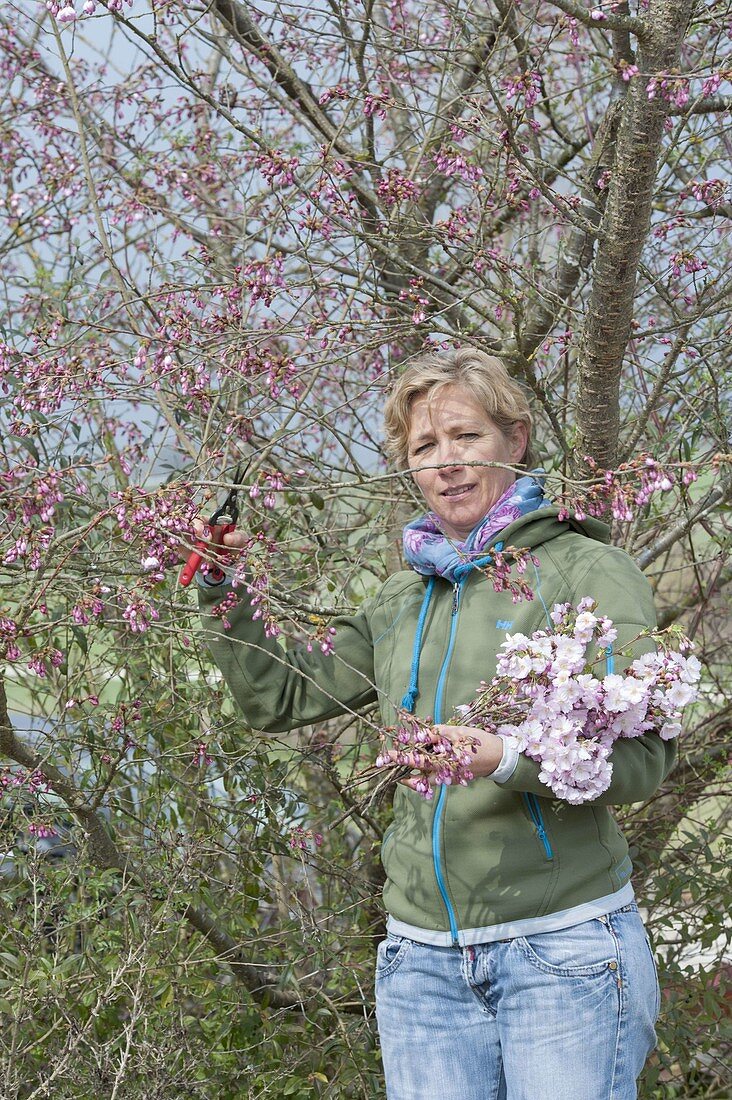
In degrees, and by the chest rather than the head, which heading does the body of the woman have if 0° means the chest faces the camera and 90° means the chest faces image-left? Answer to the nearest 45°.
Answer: approximately 45°

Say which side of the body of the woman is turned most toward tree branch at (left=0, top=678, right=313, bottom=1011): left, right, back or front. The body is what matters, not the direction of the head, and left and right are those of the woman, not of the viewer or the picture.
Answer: right
